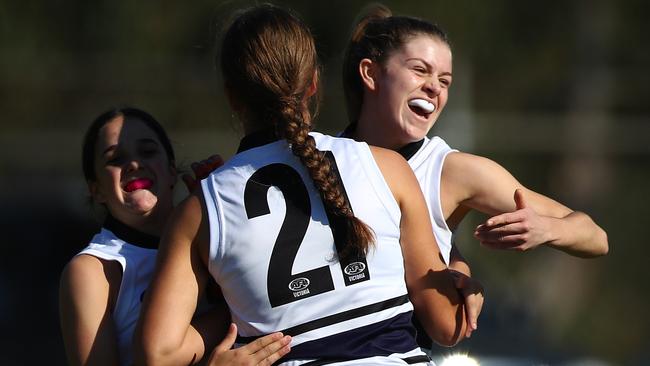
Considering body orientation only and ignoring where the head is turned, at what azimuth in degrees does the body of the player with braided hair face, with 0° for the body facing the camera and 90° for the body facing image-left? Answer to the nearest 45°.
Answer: approximately 180°

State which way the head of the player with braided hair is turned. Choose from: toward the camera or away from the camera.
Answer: away from the camera
